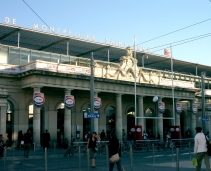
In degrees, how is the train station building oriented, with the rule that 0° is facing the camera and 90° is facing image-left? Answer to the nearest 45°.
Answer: approximately 315°
